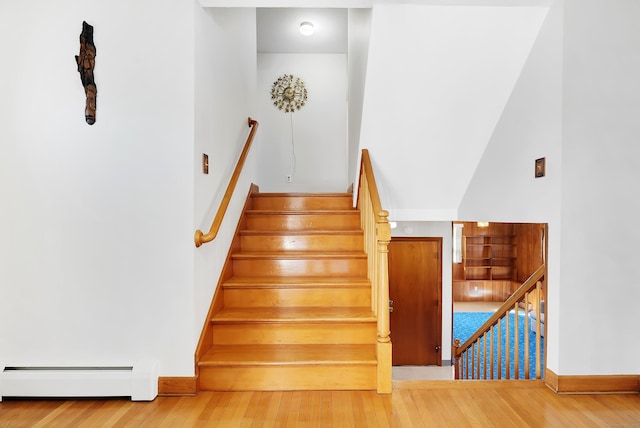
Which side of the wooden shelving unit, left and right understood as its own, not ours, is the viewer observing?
front

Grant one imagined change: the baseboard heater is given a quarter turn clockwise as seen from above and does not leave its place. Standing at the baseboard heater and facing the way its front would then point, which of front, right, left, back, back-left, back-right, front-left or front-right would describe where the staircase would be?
back

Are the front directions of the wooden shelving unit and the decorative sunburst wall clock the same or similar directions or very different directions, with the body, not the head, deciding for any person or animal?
same or similar directions

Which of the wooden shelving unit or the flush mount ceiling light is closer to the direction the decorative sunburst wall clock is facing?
the flush mount ceiling light

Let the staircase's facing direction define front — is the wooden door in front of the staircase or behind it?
behind

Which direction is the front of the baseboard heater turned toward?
toward the camera

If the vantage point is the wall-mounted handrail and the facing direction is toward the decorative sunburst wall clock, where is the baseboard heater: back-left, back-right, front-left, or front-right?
back-left

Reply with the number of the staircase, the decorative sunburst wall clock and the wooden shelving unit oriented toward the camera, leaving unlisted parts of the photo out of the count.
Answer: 3

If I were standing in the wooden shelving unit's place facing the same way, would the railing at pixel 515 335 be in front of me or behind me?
in front

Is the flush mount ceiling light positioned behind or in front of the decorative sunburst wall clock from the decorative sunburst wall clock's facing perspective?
in front

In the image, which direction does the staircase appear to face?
toward the camera

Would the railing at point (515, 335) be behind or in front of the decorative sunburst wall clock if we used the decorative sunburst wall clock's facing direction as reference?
in front

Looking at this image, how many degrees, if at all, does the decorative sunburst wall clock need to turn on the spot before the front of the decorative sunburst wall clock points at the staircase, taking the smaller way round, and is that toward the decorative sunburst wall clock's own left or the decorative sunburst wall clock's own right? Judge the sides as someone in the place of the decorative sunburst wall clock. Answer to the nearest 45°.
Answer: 0° — it already faces it

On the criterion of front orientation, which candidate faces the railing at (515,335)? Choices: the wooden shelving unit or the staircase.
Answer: the wooden shelving unit

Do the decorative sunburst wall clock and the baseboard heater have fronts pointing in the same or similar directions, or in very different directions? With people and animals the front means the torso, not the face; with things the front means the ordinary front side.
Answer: same or similar directions
